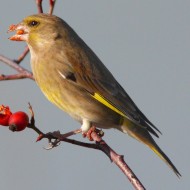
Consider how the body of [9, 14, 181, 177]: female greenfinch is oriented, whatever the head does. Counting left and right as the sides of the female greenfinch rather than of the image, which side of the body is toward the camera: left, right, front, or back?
left
